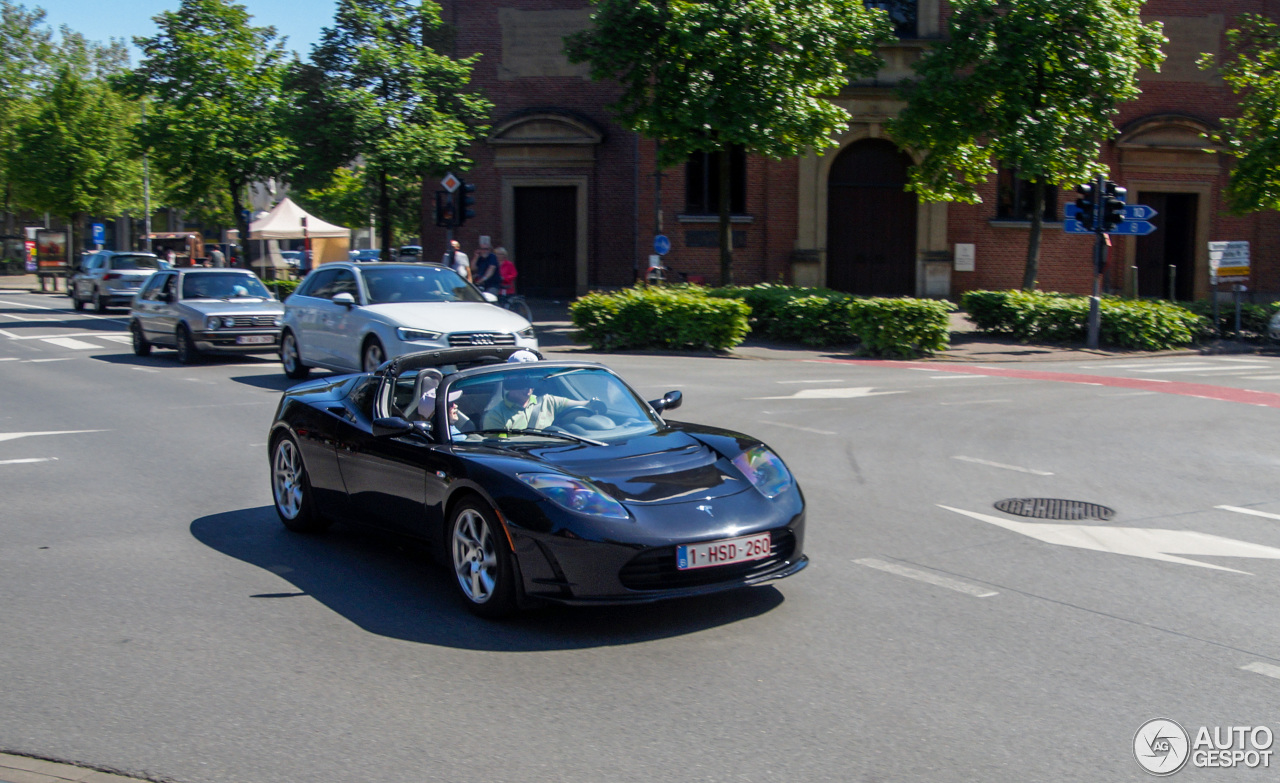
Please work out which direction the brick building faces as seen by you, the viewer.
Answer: facing the viewer

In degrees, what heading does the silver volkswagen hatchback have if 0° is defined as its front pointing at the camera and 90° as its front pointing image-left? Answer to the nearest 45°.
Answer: approximately 315°

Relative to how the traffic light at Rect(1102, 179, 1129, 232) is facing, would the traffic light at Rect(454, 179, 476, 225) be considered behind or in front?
behind

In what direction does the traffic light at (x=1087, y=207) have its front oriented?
to the viewer's left

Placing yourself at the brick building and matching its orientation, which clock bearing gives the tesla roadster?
The tesla roadster is roughly at 12 o'clock from the brick building.
